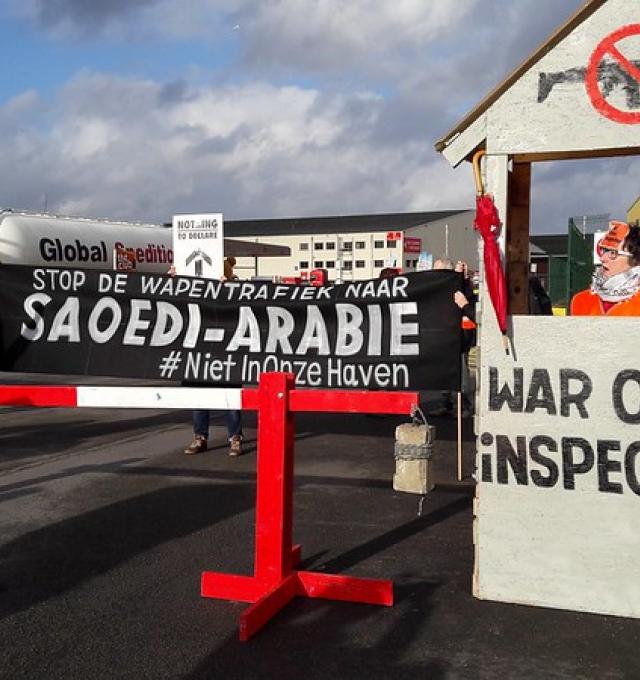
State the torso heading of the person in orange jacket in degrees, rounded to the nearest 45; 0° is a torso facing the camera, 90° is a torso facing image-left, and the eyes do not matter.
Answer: approximately 45°

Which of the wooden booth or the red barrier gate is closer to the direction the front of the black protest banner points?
the red barrier gate

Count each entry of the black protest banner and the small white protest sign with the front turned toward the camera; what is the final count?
2

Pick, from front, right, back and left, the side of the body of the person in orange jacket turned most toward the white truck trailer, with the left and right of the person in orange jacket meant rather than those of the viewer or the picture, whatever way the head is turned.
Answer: right

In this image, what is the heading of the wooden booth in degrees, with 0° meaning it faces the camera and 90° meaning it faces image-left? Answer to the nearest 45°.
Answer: approximately 0°

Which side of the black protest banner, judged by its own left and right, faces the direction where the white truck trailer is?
back

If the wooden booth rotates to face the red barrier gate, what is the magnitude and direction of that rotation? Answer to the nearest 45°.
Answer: approximately 90° to its right

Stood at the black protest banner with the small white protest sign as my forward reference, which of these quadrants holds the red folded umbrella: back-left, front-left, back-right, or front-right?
back-right
